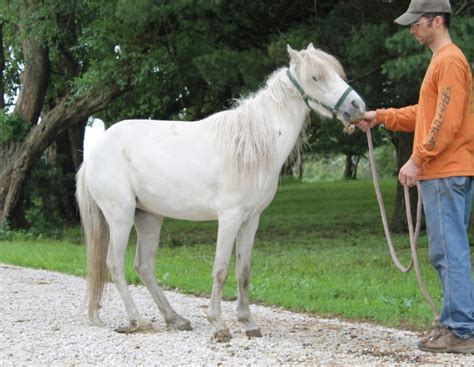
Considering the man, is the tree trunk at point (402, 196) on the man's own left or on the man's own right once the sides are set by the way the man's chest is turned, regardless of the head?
on the man's own right

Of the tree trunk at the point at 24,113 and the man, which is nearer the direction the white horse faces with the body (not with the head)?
the man

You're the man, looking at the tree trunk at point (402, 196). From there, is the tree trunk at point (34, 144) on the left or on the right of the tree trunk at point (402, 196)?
left

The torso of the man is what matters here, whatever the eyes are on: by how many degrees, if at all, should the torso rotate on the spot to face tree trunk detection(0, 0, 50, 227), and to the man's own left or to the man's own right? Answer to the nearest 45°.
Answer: approximately 45° to the man's own right

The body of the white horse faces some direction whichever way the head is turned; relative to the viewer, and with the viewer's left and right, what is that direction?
facing to the right of the viewer

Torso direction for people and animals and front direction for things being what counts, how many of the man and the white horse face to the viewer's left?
1

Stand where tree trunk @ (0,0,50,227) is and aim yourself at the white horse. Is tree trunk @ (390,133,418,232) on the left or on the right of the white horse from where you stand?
left

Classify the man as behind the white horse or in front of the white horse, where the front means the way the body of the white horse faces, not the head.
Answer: in front

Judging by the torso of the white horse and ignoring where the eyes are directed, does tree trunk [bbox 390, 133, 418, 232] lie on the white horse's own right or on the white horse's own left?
on the white horse's own left

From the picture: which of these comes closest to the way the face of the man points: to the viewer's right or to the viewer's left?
to the viewer's left

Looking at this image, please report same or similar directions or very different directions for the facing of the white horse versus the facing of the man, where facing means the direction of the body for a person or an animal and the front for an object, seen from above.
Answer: very different directions

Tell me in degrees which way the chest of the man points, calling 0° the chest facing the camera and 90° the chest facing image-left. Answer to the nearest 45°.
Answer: approximately 90°

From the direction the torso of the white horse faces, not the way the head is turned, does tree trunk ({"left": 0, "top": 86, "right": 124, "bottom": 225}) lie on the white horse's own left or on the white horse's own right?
on the white horse's own left

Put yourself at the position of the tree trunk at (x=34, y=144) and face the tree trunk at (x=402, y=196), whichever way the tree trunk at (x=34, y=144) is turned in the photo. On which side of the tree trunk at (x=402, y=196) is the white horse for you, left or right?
right
